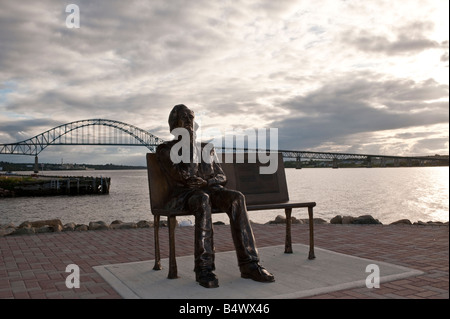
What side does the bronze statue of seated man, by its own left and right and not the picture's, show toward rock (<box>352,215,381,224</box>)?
left

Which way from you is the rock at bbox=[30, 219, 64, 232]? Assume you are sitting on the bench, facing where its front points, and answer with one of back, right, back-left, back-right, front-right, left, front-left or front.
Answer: back

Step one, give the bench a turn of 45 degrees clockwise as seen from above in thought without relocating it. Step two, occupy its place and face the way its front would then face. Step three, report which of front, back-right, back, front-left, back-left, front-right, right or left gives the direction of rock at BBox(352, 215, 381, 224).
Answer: back-left

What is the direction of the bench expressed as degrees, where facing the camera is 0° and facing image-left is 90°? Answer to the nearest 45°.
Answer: approximately 315°

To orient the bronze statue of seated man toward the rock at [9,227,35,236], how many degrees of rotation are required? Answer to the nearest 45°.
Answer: approximately 180°

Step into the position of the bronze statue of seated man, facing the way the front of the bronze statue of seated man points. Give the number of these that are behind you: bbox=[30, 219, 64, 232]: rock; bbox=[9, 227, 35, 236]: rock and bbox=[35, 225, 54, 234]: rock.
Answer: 3
